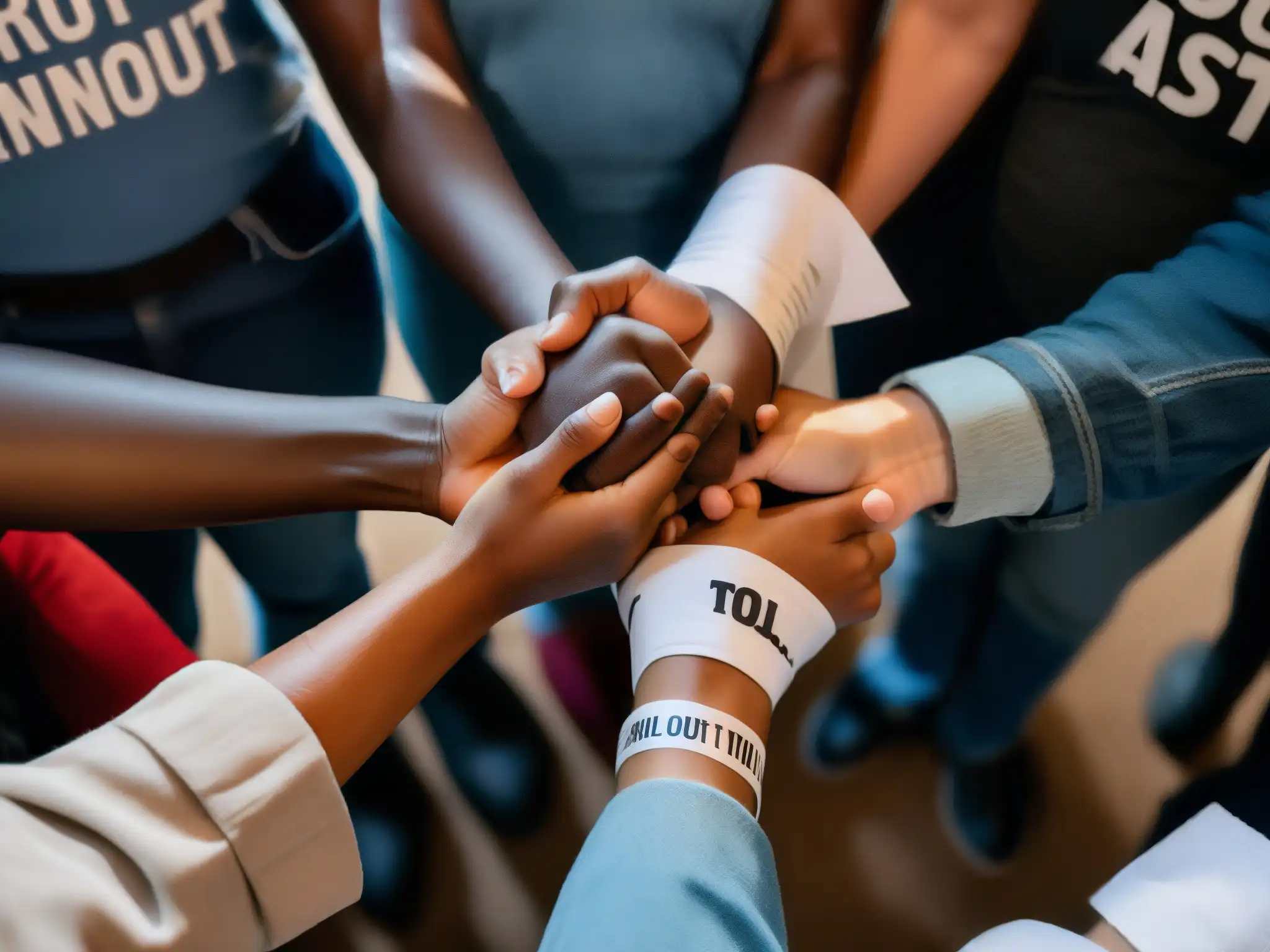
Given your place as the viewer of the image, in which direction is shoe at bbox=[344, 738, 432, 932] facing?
facing the viewer

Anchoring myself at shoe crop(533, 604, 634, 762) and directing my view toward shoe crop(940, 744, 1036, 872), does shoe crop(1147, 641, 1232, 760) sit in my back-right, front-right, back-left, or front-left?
front-left

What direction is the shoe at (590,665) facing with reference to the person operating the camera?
facing the viewer and to the right of the viewer

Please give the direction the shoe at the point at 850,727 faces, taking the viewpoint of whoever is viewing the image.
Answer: facing the viewer and to the left of the viewer
